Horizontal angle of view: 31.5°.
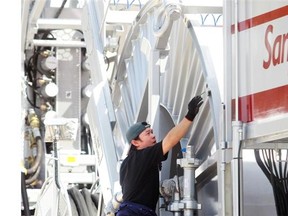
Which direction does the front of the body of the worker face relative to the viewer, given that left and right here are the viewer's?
facing to the right of the viewer

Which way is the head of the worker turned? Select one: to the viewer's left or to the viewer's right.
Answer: to the viewer's right
